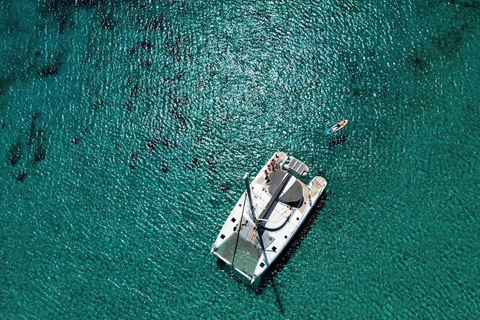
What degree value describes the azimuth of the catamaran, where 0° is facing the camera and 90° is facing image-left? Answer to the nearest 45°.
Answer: approximately 45°
